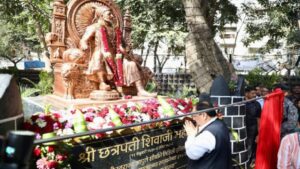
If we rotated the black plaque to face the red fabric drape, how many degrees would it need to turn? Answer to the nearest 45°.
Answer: approximately 90° to its left

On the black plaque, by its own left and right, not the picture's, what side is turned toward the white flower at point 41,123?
right

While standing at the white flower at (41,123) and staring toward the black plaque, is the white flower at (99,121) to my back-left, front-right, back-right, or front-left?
front-left

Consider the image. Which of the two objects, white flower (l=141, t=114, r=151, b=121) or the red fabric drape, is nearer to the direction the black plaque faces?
the red fabric drape

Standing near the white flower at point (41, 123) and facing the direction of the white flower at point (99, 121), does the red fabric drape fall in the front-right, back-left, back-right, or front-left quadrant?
front-right

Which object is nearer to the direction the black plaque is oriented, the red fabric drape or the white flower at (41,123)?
the red fabric drape

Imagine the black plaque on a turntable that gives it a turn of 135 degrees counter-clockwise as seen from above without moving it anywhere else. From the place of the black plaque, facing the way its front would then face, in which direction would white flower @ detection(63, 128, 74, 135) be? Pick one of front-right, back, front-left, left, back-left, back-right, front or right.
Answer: left
